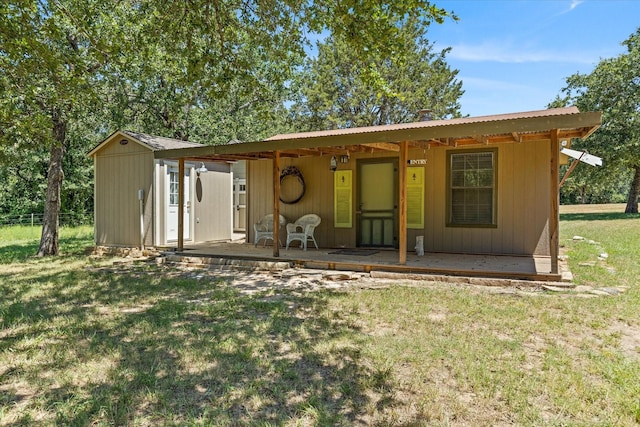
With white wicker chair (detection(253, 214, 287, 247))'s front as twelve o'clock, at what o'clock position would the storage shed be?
The storage shed is roughly at 2 o'clock from the white wicker chair.

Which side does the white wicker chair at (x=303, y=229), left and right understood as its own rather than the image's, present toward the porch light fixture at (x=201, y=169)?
right

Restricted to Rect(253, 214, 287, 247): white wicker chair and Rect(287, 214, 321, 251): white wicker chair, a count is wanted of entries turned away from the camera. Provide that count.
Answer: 0

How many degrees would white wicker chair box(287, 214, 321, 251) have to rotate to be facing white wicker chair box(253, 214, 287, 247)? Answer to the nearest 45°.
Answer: approximately 45° to its right

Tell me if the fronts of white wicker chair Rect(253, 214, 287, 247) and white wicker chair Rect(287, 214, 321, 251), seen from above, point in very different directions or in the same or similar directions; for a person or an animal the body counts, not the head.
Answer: same or similar directions

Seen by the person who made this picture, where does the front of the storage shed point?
facing the viewer and to the right of the viewer

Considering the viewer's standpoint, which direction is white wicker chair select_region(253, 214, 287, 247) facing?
facing the viewer and to the left of the viewer

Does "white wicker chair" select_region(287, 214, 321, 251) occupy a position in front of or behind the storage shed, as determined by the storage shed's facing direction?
in front

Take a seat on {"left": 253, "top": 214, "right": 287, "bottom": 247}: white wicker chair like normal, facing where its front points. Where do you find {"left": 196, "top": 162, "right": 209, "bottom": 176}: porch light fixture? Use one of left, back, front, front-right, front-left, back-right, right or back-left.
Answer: right
